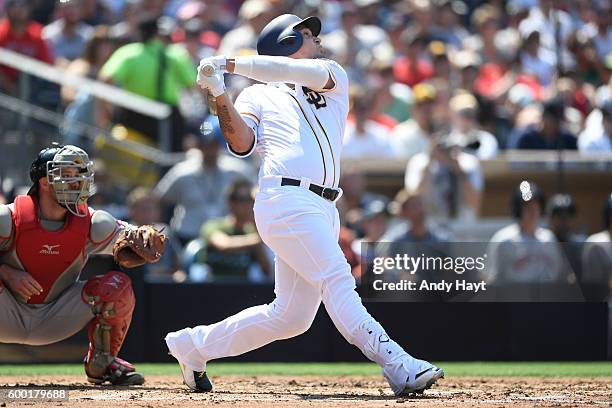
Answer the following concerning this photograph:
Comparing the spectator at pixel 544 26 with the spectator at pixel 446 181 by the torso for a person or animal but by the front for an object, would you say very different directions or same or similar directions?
same or similar directions

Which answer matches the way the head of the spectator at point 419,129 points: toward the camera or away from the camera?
toward the camera

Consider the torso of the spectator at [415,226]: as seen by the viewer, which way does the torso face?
toward the camera

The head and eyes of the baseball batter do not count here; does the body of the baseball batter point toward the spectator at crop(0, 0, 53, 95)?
no

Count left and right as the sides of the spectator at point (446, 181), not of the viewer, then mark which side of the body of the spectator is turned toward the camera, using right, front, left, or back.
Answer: front

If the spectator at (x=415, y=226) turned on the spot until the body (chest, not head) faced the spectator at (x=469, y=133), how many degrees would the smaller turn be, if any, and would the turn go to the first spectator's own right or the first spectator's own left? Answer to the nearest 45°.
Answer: approximately 180°

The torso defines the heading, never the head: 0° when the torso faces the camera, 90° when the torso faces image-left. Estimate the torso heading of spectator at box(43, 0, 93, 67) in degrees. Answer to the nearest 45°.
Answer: approximately 0°

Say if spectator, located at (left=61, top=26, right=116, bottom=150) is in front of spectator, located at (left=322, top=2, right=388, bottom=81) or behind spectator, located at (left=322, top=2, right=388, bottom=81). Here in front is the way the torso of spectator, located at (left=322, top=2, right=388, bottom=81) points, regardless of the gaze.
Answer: in front

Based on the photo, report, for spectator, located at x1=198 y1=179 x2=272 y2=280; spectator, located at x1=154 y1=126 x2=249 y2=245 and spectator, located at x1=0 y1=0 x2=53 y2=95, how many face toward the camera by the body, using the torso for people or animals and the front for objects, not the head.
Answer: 3

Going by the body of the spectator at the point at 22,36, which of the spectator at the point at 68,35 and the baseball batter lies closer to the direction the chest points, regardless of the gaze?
the baseball batter

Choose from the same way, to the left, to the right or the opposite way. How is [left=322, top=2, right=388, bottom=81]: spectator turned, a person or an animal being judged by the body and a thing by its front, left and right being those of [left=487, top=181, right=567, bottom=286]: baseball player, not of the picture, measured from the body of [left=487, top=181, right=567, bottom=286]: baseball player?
the same way

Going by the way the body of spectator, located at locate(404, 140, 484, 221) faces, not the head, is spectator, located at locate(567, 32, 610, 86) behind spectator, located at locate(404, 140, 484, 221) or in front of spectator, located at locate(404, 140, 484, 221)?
behind

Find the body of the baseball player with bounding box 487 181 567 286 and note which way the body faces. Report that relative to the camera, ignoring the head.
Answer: toward the camera

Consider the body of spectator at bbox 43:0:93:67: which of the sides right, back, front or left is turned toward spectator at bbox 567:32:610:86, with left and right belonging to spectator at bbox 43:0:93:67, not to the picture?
left

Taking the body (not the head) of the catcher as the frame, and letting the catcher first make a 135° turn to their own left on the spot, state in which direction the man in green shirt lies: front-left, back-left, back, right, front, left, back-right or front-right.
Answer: front
